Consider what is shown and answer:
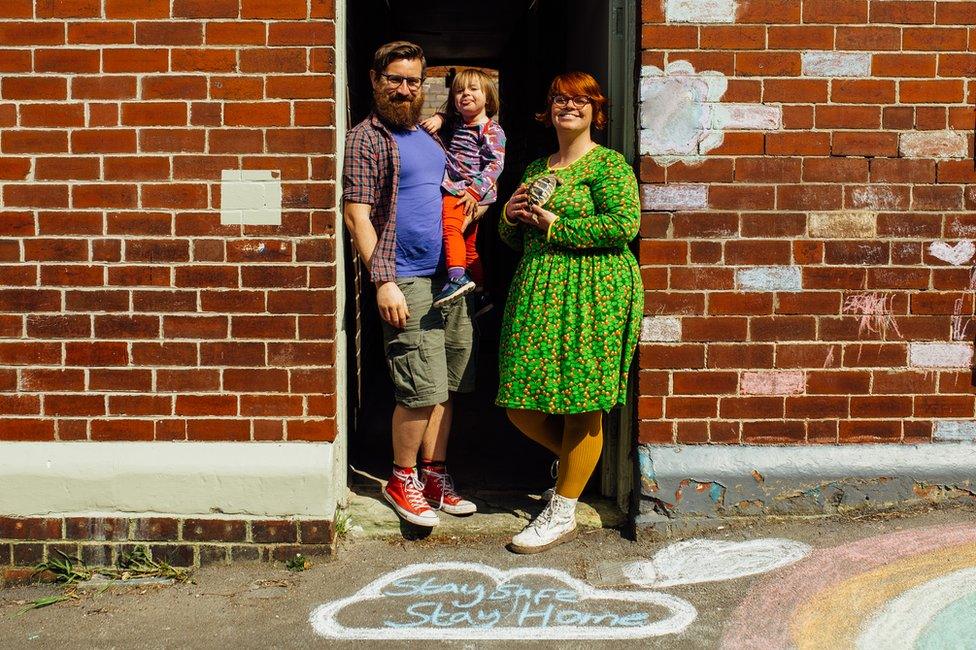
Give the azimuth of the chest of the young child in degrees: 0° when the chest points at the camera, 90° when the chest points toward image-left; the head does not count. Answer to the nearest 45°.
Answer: approximately 45°

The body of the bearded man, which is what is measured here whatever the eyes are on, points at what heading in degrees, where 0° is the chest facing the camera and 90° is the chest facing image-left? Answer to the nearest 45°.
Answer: approximately 315°

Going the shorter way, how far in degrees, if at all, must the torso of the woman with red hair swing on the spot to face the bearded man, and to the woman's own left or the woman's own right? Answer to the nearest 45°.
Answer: approximately 45° to the woman's own right

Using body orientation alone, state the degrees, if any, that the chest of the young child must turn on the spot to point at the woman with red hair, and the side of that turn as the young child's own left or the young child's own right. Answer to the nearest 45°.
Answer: approximately 90° to the young child's own left

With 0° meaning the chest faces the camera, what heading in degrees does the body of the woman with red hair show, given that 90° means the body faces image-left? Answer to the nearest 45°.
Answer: approximately 45°

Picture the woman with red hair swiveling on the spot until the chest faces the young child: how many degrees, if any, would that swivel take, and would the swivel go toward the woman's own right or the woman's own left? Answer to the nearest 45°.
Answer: approximately 90° to the woman's own right
